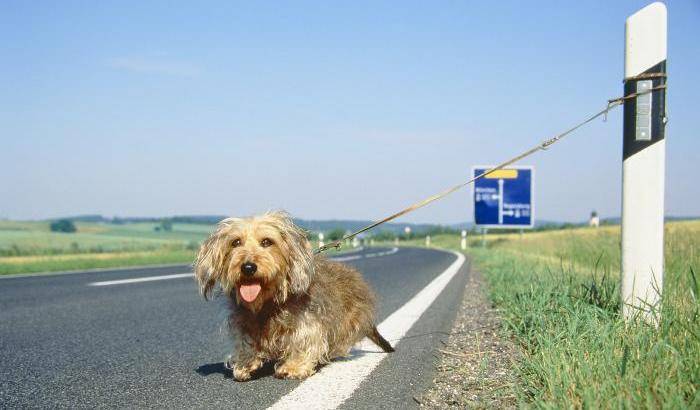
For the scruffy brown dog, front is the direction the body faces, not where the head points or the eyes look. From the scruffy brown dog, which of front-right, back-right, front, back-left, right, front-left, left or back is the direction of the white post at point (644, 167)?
back-left

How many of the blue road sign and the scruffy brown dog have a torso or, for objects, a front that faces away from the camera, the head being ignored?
0

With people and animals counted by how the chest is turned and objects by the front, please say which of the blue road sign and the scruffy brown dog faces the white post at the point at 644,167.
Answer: the blue road sign

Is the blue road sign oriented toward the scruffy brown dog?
yes

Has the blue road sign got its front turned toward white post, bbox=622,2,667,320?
yes

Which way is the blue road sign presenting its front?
toward the camera
